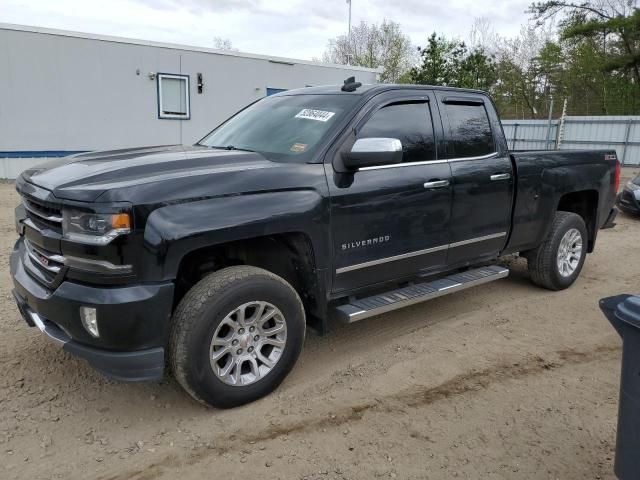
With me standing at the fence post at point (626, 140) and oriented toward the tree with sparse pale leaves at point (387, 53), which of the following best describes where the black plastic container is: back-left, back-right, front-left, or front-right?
back-left

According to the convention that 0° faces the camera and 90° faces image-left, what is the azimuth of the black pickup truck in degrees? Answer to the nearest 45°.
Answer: approximately 45°

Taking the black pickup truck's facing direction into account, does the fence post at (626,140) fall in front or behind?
behind

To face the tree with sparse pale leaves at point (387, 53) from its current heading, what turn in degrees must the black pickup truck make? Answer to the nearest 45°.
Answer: approximately 135° to its right

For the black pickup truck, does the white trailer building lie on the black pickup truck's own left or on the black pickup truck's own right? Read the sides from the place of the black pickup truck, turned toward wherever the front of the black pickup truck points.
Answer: on the black pickup truck's own right

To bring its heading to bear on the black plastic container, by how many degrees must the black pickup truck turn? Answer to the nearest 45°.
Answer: approximately 90° to its left
